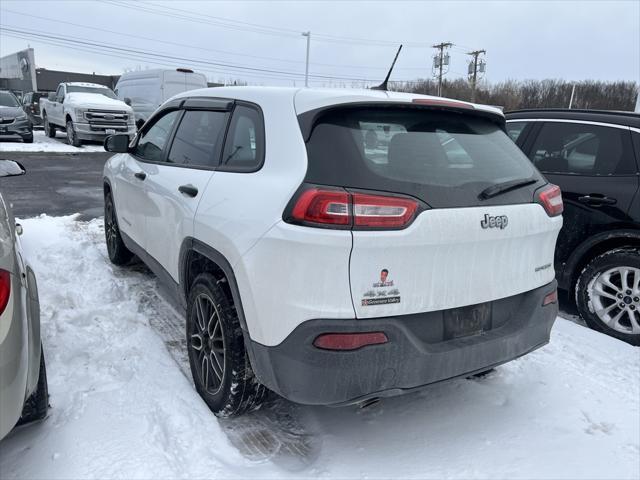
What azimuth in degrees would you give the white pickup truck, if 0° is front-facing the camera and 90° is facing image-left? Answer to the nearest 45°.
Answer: approximately 315°

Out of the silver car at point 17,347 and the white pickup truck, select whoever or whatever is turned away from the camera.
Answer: the silver car

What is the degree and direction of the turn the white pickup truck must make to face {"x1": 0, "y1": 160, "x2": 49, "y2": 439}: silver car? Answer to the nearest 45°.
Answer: approximately 45° to its right

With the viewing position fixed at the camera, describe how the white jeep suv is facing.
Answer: facing away from the viewer and to the left of the viewer

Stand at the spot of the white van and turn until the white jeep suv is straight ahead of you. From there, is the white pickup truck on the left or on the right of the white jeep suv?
right

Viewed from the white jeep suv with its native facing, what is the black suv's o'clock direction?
The black suv is roughly at 3 o'clock from the white jeep suv.

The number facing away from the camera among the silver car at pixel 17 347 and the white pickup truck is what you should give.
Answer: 1

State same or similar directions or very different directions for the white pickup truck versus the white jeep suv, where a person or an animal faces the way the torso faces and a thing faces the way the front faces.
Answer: very different directions

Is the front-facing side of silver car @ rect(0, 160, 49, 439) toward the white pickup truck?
yes

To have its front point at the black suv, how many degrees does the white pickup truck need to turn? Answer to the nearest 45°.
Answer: approximately 45° to its right

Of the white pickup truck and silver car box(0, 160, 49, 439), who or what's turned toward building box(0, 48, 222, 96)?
the silver car

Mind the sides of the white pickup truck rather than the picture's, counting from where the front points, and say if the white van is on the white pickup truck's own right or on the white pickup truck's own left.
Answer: on the white pickup truck's own left

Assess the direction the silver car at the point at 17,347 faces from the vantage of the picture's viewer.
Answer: facing away from the viewer
